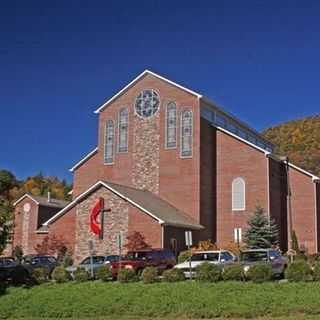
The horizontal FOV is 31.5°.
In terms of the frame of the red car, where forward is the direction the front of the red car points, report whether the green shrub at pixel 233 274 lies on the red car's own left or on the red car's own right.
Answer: on the red car's own left

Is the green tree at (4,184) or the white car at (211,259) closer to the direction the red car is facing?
the green tree

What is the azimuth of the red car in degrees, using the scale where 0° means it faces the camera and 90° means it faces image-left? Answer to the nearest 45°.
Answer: approximately 45°

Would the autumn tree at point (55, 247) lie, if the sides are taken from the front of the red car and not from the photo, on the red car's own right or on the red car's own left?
on the red car's own right

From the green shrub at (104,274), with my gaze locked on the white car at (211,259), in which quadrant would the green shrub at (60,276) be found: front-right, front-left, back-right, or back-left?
back-left
